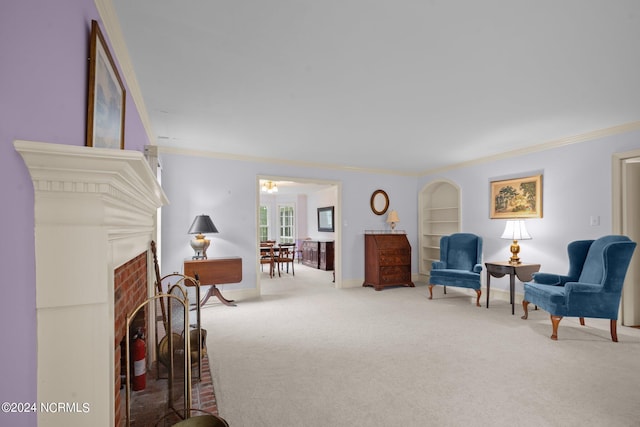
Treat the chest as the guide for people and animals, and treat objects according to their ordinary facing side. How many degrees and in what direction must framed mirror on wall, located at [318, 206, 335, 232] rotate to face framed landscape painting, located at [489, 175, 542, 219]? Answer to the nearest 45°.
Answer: approximately 90° to its left

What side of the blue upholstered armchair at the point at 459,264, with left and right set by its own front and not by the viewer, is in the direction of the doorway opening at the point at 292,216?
right

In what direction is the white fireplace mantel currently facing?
to the viewer's right

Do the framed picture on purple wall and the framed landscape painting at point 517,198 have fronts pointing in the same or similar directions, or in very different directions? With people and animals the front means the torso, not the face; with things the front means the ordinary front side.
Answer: very different directions

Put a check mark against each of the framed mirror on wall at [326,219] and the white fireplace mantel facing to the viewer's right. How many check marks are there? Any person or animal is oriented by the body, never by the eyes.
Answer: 1

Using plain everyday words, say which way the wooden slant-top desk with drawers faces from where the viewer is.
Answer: facing the viewer and to the right of the viewer

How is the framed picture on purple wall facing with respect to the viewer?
to the viewer's right
